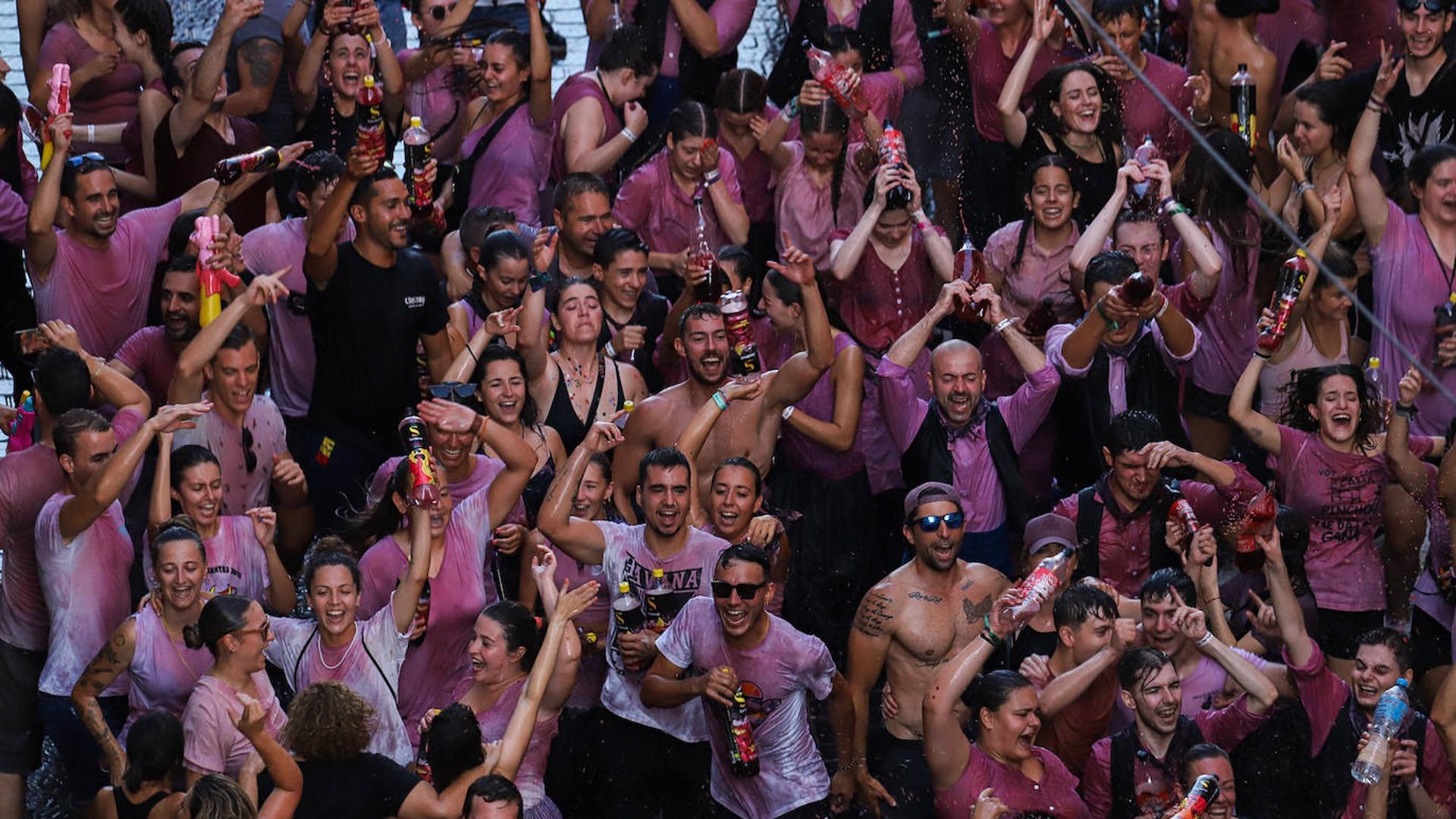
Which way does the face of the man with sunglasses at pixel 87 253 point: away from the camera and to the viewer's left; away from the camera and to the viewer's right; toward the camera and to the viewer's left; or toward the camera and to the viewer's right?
toward the camera and to the viewer's right

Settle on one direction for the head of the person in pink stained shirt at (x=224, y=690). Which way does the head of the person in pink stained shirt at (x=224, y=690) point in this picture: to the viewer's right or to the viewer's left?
to the viewer's right

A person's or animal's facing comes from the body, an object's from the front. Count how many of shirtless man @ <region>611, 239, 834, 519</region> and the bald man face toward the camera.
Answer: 2

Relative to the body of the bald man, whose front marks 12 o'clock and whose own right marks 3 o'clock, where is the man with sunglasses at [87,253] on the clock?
The man with sunglasses is roughly at 3 o'clock from the bald man.

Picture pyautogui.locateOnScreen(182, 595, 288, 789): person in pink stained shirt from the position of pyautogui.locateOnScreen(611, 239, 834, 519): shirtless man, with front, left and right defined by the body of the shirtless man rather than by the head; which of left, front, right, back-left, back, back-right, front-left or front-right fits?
front-right

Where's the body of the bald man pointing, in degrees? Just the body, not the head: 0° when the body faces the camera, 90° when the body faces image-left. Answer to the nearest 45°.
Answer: approximately 0°

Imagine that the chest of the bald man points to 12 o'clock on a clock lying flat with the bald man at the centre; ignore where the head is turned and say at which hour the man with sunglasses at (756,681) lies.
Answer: The man with sunglasses is roughly at 1 o'clock from the bald man.

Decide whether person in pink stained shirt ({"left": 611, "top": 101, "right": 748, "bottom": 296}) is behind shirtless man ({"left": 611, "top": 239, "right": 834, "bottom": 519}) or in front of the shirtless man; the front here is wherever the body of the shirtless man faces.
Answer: behind
